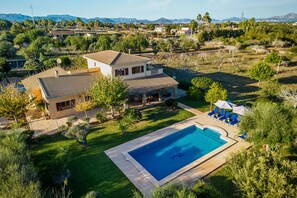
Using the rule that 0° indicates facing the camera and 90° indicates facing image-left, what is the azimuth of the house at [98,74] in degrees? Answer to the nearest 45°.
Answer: approximately 315°

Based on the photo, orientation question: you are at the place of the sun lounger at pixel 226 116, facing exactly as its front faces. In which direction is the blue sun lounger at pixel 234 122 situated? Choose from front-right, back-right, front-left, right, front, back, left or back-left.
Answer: left

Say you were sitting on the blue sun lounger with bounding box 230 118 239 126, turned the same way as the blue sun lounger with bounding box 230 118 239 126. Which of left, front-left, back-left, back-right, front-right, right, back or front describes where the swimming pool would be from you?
front

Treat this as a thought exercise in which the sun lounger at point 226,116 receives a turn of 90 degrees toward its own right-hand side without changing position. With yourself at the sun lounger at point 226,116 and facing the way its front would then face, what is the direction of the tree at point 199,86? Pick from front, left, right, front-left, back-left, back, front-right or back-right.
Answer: front

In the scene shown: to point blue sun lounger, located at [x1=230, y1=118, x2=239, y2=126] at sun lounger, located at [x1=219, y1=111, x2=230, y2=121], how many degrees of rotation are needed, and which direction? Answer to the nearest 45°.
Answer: approximately 90° to its right

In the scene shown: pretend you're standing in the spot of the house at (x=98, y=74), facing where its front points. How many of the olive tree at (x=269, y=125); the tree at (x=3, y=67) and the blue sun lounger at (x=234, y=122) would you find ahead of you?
2

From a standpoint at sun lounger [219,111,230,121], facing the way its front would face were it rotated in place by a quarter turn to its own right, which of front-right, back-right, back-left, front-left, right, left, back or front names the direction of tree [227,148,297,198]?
back-left

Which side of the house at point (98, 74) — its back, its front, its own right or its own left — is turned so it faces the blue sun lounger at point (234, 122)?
front

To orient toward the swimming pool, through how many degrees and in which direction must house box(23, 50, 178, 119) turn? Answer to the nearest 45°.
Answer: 0° — it already faces it

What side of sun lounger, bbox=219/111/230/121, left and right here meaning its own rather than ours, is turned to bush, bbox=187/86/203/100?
right

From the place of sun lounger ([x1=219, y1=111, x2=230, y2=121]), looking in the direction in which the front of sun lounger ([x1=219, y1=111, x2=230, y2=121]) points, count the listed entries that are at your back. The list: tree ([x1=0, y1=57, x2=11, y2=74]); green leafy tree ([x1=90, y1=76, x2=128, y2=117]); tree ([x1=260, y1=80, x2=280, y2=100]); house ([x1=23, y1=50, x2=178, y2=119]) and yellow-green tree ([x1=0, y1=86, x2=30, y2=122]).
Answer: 1

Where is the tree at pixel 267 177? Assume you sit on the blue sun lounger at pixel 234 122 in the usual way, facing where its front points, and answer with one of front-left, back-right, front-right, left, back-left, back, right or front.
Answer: front-left

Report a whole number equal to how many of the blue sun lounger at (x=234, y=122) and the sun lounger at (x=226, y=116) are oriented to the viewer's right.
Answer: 0

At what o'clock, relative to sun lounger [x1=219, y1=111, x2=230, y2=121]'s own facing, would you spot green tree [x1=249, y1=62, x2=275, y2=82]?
The green tree is roughly at 5 o'clock from the sun lounger.

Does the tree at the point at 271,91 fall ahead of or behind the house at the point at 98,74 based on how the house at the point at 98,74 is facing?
ahead

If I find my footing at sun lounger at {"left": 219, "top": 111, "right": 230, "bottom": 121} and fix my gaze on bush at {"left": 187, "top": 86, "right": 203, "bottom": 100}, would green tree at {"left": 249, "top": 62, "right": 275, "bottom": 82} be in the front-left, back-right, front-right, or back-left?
front-right

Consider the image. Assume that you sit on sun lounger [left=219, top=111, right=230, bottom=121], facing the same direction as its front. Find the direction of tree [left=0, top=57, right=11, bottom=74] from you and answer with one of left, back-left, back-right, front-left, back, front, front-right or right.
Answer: front-right

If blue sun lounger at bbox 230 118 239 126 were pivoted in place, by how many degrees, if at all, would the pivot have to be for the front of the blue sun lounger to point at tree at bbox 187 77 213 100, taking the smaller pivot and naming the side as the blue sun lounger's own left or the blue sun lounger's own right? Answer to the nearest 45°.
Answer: approximately 90° to the blue sun lounger's own right

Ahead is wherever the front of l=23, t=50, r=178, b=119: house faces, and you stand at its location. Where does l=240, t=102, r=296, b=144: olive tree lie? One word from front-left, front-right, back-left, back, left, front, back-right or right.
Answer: front

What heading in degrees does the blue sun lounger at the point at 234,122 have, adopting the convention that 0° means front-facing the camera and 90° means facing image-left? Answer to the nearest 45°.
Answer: approximately 45°
